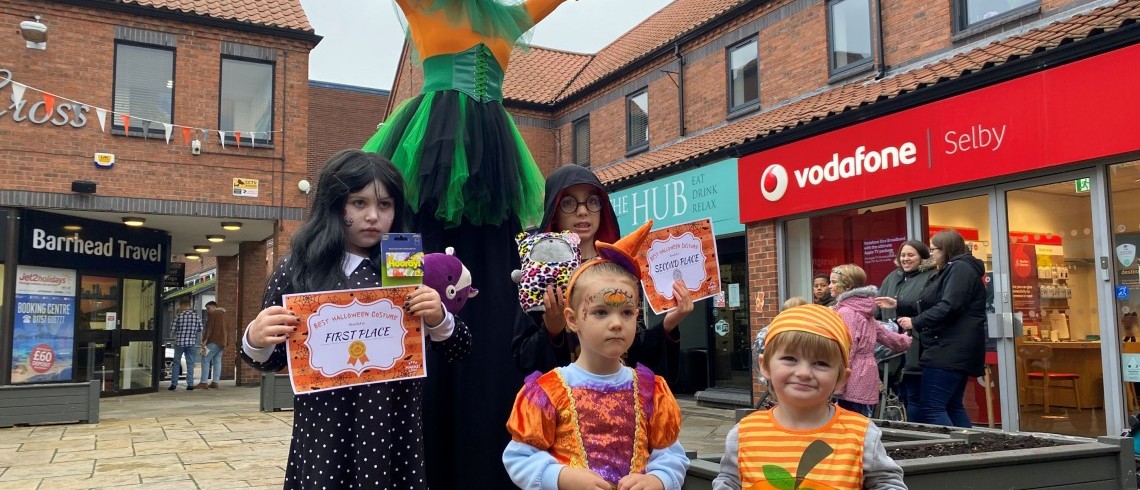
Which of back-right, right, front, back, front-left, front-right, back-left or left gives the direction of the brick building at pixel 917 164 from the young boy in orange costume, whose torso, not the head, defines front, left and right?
back

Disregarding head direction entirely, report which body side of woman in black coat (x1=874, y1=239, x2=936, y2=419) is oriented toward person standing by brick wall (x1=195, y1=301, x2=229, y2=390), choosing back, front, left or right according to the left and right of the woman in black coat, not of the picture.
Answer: right

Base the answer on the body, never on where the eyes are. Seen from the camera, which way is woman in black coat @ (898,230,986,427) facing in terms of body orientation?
to the viewer's left

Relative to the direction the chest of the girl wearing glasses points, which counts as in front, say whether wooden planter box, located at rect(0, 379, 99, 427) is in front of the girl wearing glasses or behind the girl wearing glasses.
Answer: behind

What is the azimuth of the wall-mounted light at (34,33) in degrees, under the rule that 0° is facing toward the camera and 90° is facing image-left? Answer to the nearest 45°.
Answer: approximately 0°

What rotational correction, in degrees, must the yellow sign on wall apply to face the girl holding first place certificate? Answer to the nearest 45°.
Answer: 0° — it already faces them
